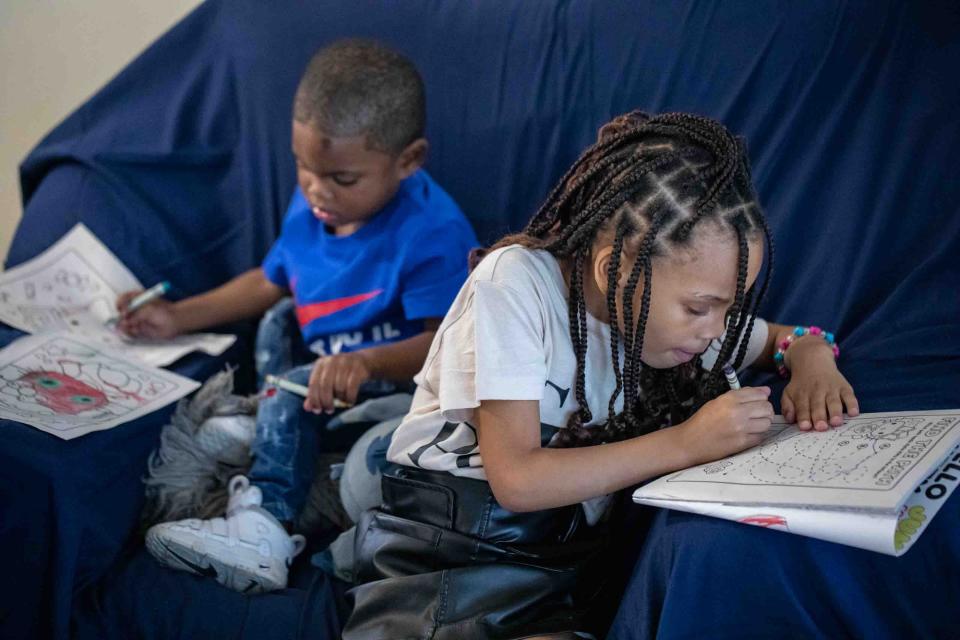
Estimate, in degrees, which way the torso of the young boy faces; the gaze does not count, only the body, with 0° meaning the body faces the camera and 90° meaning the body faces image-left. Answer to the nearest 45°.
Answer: approximately 45°

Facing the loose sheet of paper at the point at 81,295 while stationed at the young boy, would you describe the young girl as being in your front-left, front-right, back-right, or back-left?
back-left

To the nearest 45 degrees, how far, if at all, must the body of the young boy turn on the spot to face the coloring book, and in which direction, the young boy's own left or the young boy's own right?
approximately 90° to the young boy's own left
